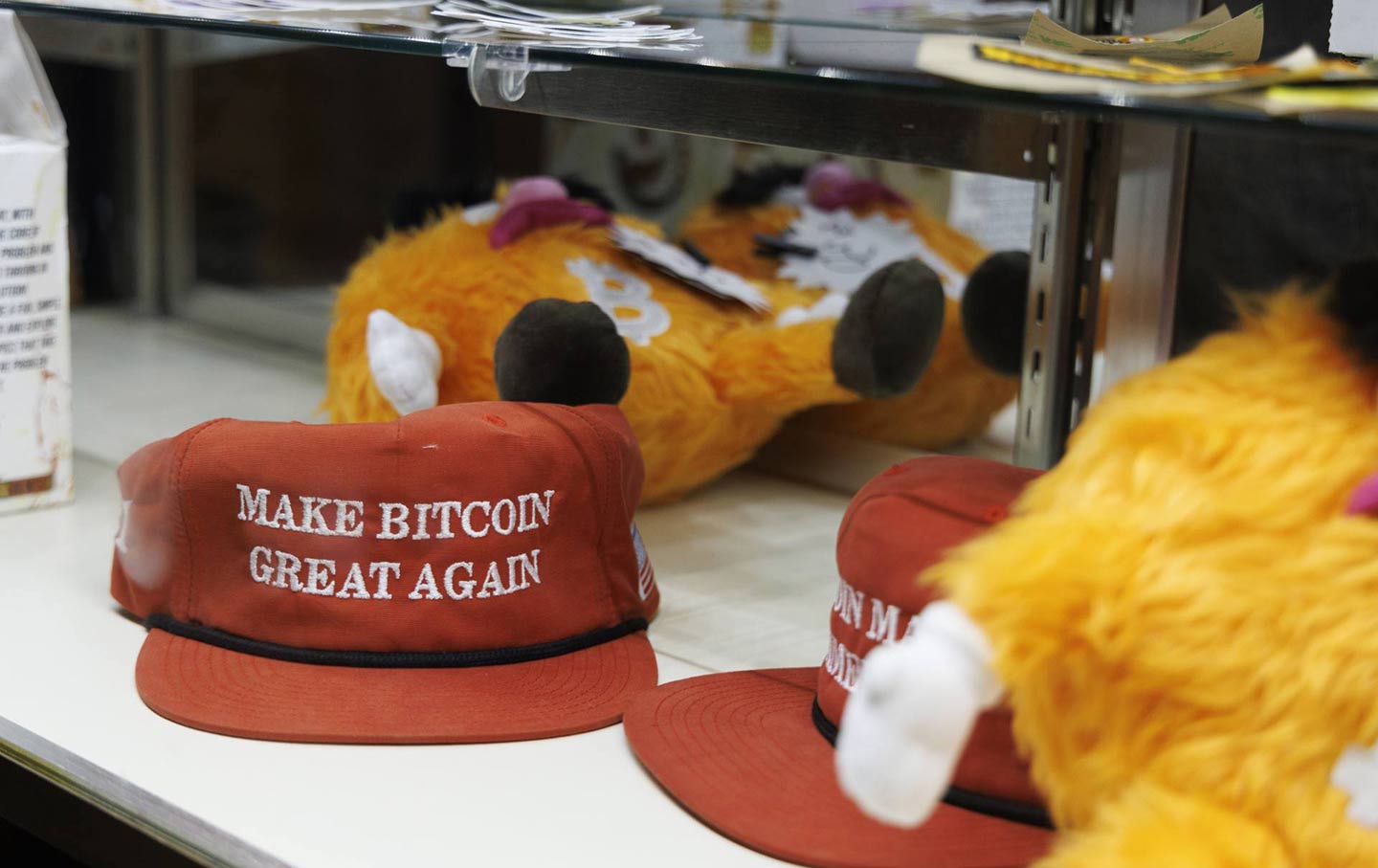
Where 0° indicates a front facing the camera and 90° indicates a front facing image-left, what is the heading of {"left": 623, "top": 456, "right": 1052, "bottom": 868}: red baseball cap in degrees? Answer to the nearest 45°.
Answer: approximately 45°

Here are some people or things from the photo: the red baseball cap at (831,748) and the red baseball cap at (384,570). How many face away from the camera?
0

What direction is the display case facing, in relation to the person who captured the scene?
facing the viewer and to the left of the viewer

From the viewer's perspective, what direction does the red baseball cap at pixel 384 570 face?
toward the camera
